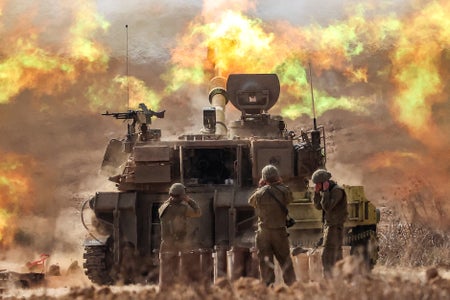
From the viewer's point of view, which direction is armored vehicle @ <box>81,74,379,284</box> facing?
away from the camera

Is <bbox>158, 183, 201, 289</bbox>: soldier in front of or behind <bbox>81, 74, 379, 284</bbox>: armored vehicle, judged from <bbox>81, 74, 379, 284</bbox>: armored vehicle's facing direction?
behind

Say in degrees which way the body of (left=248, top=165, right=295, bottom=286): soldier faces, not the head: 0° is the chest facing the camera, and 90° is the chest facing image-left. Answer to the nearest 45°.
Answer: approximately 180°

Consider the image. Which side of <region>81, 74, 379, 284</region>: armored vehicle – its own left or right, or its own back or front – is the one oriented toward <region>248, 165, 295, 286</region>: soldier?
back

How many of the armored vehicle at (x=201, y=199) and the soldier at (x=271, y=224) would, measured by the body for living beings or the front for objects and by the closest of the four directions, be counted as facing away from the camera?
2

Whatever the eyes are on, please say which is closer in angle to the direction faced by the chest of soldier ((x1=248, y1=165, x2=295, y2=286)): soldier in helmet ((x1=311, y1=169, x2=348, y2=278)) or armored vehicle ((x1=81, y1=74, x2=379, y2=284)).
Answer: the armored vehicle

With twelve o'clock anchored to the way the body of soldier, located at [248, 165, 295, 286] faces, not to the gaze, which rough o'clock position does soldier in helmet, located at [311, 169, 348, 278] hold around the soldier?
The soldier in helmet is roughly at 2 o'clock from the soldier.
